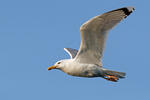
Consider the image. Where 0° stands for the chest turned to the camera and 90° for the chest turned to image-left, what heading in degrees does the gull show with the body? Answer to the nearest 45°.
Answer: approximately 90°
